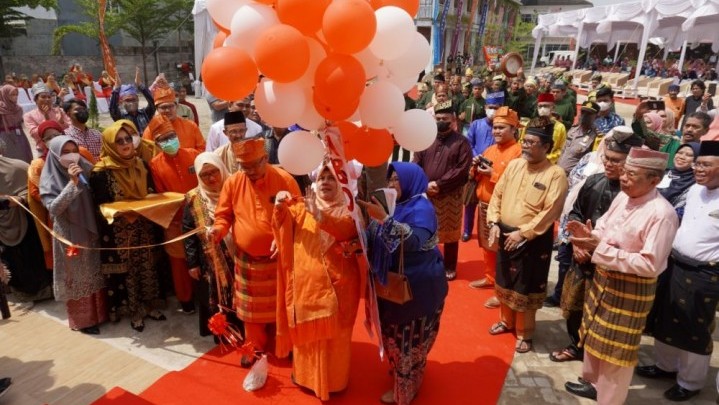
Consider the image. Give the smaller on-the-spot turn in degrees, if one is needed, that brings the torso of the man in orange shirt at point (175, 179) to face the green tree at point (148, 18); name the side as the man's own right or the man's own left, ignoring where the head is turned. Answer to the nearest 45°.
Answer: approximately 180°

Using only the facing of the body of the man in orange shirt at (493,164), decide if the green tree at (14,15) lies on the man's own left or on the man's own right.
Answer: on the man's own right

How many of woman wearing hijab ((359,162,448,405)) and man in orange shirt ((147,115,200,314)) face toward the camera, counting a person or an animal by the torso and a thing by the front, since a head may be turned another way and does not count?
1

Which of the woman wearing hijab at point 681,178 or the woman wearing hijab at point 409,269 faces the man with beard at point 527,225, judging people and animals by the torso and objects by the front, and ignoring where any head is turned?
the woman wearing hijab at point 681,178

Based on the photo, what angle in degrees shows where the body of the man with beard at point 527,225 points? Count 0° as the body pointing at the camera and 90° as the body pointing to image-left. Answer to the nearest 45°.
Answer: approximately 45°

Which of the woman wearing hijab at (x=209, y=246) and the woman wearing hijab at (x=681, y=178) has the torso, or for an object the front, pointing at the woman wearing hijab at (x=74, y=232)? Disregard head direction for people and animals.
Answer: the woman wearing hijab at (x=681, y=178)

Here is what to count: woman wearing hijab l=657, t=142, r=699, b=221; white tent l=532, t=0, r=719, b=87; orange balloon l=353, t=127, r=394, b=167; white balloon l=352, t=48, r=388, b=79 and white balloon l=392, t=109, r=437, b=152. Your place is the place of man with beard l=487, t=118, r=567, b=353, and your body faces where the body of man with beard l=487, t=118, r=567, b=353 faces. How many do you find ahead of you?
3

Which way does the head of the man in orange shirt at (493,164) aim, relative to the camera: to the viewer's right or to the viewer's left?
to the viewer's left

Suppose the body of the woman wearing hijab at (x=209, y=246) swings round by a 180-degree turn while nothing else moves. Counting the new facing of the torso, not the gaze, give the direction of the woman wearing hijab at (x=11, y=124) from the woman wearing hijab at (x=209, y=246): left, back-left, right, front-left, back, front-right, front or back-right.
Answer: front

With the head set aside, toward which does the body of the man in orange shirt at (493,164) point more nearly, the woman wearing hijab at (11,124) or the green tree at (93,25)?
the woman wearing hijab

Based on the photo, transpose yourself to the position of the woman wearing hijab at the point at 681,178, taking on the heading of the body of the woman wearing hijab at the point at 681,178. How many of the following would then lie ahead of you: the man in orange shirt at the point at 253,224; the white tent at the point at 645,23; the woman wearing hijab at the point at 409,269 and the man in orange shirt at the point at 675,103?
2
